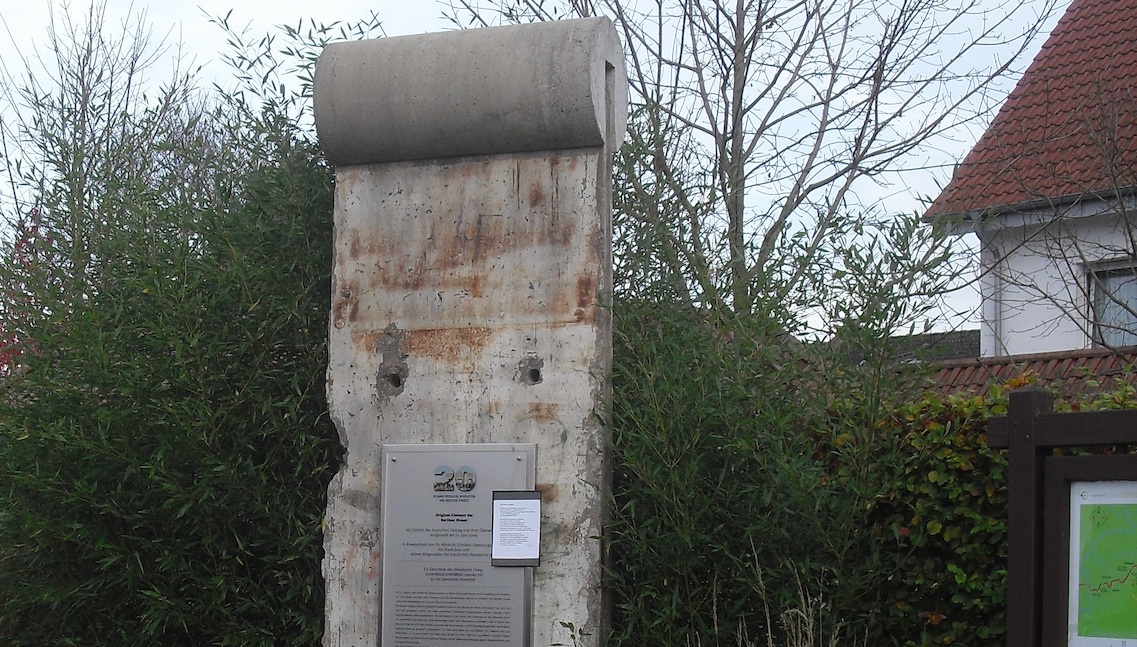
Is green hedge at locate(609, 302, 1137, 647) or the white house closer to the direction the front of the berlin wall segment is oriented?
the green hedge

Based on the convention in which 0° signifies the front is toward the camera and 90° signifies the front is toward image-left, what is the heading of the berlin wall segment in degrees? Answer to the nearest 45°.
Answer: approximately 0°

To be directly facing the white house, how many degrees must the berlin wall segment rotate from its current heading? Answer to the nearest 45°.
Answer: approximately 135° to its left
